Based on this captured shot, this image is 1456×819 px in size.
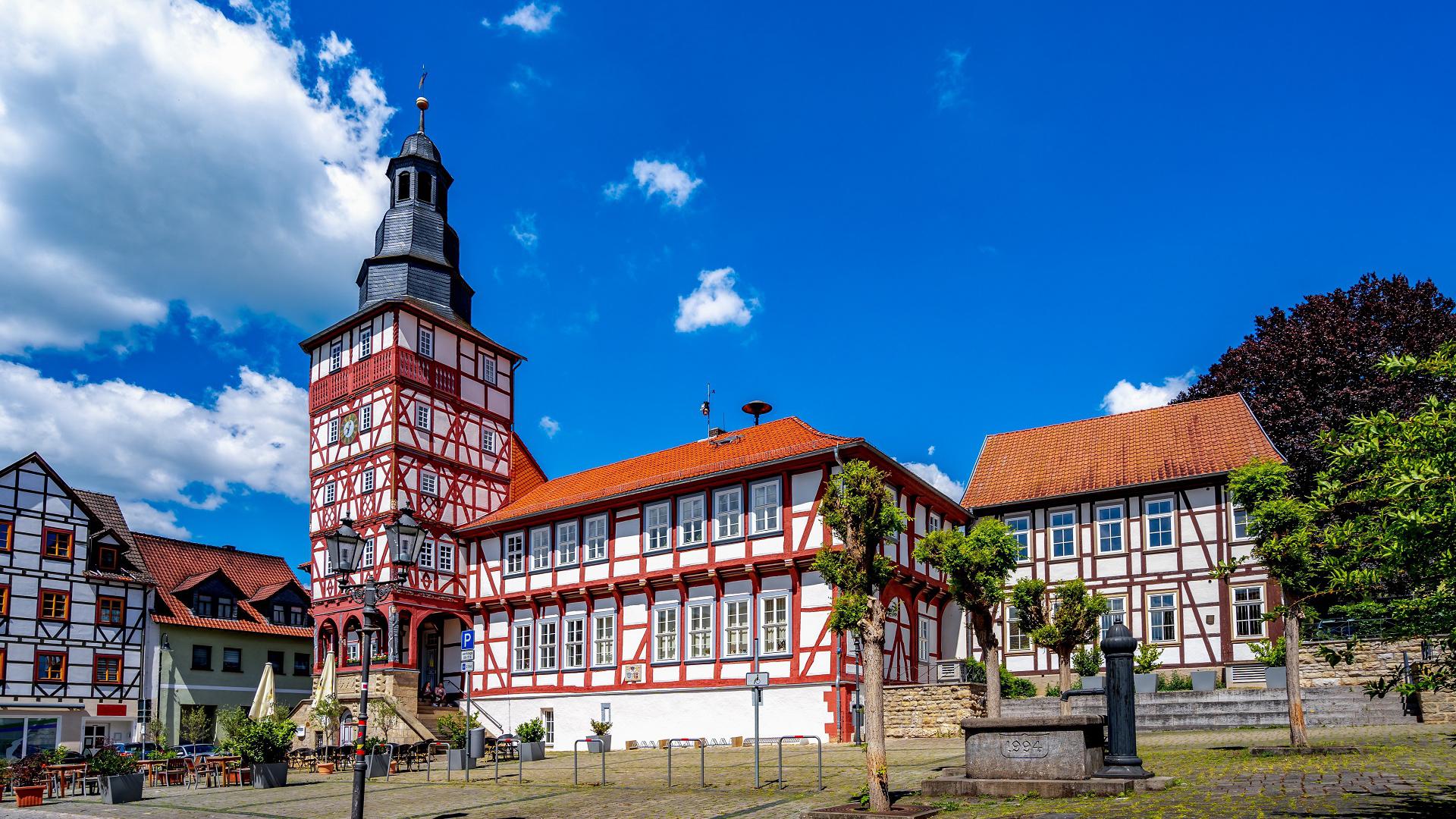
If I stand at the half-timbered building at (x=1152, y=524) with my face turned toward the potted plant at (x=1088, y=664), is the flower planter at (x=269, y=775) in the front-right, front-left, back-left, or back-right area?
front-right

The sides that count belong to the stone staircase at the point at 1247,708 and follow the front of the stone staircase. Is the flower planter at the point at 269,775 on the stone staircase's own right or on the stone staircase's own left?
on the stone staircase's own right

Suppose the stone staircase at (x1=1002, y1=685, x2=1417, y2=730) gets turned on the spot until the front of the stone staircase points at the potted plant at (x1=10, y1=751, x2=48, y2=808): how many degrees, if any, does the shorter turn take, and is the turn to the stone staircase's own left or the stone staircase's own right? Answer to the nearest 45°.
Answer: approximately 45° to the stone staircase's own right

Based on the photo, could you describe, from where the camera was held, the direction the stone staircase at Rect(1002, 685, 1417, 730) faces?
facing the viewer

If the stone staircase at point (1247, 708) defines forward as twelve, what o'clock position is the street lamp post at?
The street lamp post is roughly at 1 o'clock from the stone staircase.

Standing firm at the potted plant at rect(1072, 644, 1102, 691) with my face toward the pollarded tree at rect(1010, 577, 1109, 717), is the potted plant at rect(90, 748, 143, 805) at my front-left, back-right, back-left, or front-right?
front-right

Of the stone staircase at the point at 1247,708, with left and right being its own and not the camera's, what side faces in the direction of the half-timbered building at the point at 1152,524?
back

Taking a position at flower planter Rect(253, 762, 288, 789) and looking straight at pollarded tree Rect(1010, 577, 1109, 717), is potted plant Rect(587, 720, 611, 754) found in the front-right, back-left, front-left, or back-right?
front-left

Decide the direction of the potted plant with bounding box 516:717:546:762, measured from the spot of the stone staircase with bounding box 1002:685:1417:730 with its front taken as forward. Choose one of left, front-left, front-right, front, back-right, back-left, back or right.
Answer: right
